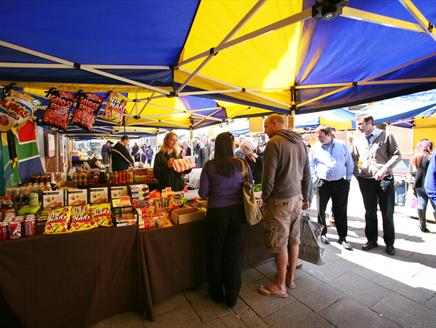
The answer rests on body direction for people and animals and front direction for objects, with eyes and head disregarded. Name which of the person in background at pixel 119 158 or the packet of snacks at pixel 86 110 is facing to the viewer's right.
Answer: the person in background

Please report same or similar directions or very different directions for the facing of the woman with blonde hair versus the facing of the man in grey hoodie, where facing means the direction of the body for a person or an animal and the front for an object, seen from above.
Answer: very different directions

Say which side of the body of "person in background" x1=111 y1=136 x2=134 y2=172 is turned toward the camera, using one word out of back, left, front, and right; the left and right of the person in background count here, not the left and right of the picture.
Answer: right

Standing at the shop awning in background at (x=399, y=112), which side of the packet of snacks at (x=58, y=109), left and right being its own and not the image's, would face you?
left

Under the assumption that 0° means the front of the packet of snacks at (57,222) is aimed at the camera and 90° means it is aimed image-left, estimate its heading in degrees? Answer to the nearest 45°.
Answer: approximately 0°

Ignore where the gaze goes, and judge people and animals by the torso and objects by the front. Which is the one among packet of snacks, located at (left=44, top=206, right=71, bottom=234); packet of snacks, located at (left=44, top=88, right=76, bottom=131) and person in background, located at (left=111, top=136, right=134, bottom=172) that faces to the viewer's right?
the person in background

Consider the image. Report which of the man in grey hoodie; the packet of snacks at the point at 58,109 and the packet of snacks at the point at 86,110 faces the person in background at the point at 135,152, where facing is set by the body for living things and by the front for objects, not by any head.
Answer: the man in grey hoodie

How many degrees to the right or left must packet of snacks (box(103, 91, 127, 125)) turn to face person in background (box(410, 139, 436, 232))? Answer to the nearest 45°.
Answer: approximately 90° to its left
